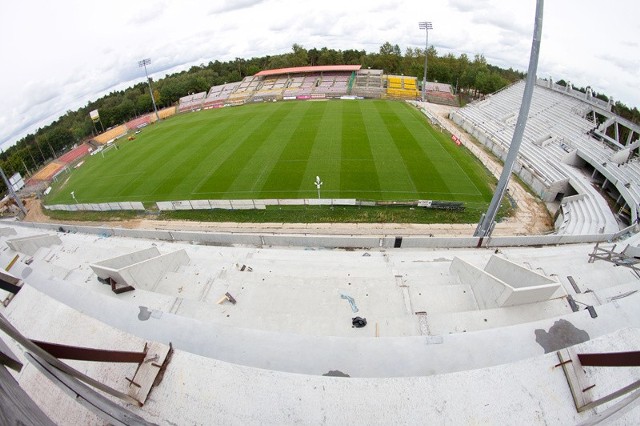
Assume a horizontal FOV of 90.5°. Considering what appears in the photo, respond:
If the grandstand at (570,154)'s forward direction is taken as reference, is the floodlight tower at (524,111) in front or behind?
in front

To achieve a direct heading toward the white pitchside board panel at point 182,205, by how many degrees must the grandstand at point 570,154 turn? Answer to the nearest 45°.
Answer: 0° — it already faces it

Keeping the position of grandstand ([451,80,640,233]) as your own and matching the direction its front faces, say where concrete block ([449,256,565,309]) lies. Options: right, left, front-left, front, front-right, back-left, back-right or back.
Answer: front-left

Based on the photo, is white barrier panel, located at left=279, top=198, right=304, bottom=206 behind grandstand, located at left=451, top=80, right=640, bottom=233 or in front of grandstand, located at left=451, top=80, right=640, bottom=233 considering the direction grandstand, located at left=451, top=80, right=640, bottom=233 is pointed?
in front

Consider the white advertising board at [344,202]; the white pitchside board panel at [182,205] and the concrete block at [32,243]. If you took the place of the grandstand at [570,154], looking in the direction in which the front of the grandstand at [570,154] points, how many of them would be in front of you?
3

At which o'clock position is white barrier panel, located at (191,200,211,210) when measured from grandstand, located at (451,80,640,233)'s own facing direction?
The white barrier panel is roughly at 12 o'clock from the grandstand.

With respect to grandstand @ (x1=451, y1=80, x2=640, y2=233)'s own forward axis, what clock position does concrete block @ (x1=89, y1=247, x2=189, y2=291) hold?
The concrete block is roughly at 11 o'clock from the grandstand.

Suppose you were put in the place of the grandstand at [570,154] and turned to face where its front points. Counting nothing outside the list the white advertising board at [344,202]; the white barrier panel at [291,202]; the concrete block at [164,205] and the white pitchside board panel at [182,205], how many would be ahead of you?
4

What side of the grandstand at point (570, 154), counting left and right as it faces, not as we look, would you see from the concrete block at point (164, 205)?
front

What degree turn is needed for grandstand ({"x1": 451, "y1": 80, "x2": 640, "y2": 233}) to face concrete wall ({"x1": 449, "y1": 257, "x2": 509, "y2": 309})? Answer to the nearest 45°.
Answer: approximately 45° to its left

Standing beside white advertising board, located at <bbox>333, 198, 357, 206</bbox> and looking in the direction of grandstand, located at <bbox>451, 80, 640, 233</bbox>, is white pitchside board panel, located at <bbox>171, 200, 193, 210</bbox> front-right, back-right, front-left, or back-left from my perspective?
back-left

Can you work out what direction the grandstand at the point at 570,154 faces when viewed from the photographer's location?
facing the viewer and to the left of the viewer

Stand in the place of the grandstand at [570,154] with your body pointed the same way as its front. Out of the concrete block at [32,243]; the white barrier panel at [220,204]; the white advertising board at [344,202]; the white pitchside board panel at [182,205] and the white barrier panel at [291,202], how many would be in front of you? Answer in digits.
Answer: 5
